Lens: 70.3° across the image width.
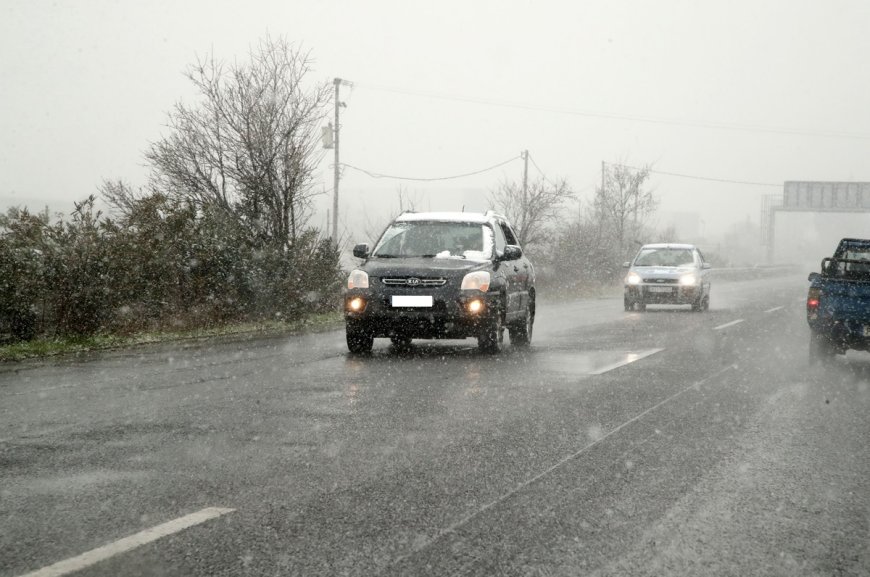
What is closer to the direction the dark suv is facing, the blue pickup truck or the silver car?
the blue pickup truck

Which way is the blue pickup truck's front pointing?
away from the camera

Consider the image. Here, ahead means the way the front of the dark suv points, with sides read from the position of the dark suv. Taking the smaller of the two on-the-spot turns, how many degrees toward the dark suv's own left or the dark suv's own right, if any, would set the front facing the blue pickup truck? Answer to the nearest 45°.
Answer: approximately 90° to the dark suv's own left

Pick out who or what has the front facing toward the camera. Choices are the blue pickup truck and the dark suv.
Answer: the dark suv

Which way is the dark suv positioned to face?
toward the camera

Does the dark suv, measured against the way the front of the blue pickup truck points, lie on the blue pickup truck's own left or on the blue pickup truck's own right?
on the blue pickup truck's own left

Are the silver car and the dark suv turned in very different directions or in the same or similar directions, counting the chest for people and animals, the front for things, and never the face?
same or similar directions

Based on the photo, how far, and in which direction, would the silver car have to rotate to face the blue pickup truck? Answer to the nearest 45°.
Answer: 0° — it already faces it

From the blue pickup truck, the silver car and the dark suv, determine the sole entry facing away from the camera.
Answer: the blue pickup truck

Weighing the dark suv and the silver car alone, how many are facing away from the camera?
0

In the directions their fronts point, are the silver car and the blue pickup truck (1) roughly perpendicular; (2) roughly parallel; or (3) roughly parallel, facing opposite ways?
roughly parallel, facing opposite ways

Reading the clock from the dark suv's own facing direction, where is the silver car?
The silver car is roughly at 7 o'clock from the dark suv.

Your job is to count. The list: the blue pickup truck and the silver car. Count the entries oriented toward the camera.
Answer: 1

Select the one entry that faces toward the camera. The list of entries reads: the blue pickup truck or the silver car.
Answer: the silver car
